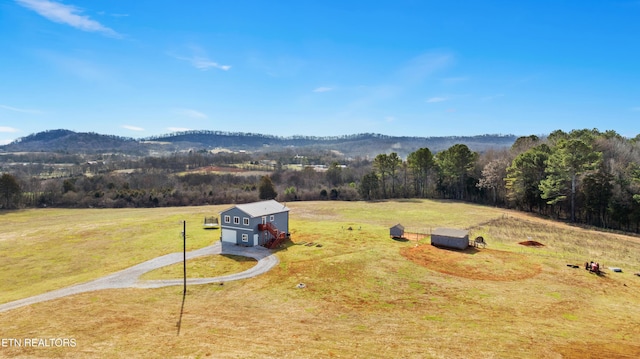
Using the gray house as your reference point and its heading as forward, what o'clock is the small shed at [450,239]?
The small shed is roughly at 8 o'clock from the gray house.

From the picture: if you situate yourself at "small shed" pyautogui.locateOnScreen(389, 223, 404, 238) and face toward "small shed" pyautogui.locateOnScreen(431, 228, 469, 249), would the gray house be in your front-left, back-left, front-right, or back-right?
back-right

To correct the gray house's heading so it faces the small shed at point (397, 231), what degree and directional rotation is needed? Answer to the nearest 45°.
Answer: approximately 135° to its left

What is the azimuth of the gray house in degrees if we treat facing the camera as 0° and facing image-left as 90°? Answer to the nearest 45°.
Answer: approximately 45°
